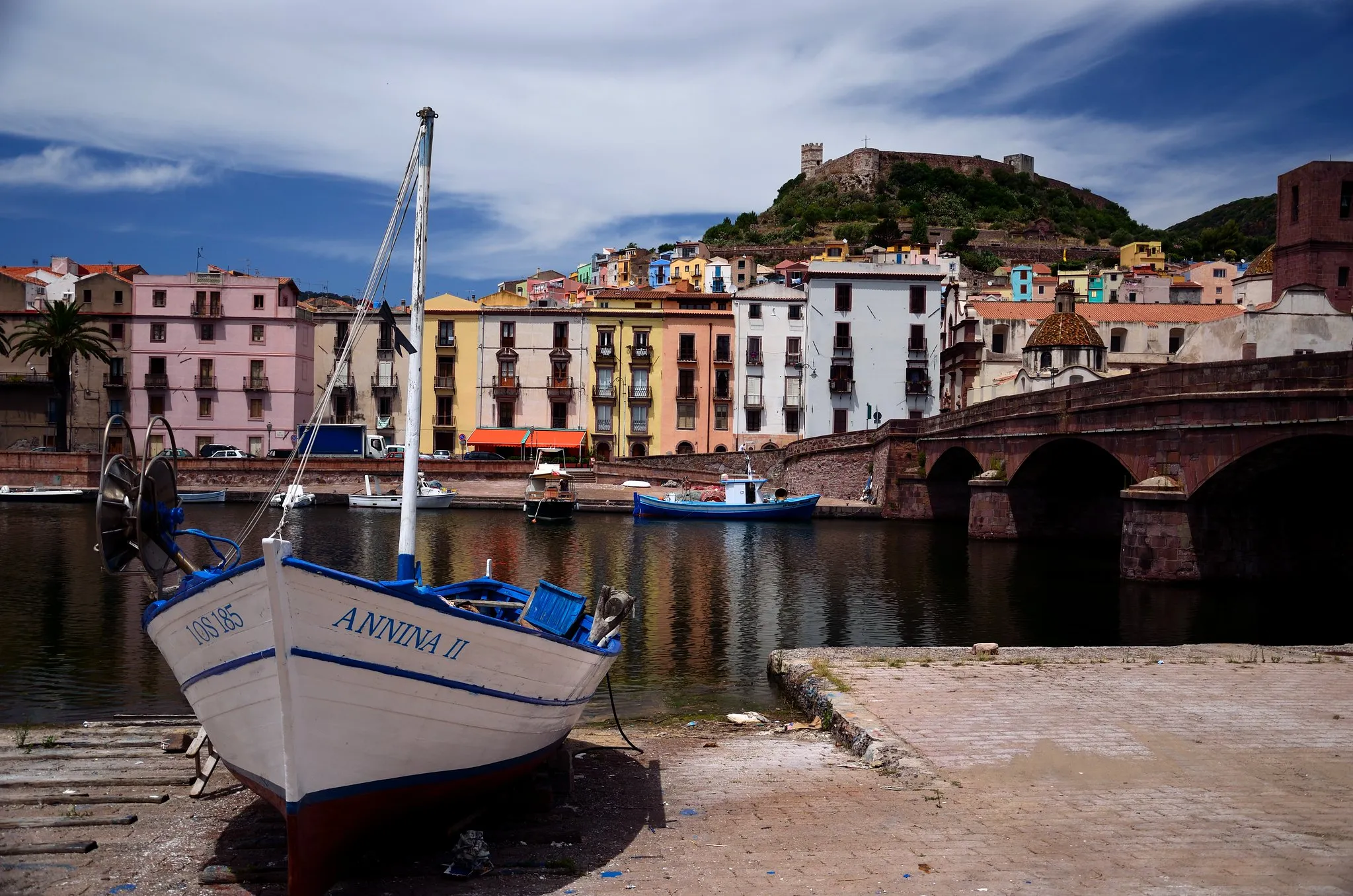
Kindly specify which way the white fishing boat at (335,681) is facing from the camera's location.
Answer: facing the viewer and to the left of the viewer

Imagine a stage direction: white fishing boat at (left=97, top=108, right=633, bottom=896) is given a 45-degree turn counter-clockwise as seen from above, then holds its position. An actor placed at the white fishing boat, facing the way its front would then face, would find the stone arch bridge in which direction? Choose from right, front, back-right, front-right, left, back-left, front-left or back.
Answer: back-left

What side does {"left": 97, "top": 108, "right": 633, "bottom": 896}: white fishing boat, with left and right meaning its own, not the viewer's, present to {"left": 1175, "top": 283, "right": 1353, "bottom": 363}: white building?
back
